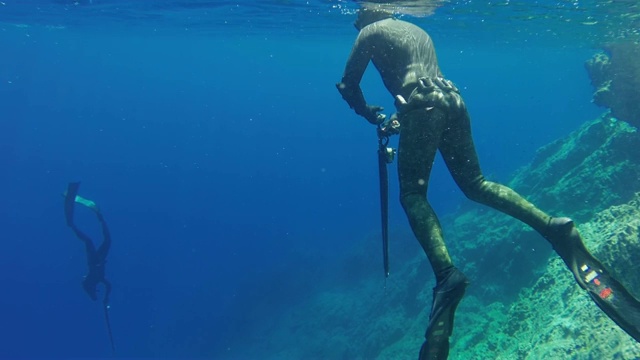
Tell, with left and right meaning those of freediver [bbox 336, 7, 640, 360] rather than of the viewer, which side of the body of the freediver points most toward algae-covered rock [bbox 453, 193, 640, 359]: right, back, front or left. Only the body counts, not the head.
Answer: right

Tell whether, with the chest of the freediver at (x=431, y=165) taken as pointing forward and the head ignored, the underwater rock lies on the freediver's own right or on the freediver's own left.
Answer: on the freediver's own right

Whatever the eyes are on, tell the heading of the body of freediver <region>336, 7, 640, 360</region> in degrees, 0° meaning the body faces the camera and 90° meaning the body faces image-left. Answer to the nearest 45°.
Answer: approximately 135°

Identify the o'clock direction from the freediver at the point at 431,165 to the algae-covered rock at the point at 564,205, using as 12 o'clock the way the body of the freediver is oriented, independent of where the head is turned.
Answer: The algae-covered rock is roughly at 2 o'clock from the freediver.
